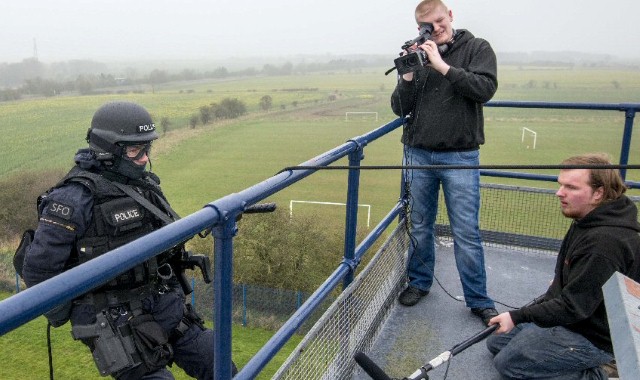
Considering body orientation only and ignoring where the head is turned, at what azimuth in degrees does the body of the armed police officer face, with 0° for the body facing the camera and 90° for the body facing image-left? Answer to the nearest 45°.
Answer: approximately 315°

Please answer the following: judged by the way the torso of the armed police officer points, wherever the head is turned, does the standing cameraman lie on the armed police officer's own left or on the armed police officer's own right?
on the armed police officer's own left

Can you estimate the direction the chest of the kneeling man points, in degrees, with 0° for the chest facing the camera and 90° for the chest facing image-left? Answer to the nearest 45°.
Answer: approximately 90°

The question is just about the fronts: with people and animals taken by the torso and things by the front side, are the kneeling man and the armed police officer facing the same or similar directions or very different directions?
very different directions

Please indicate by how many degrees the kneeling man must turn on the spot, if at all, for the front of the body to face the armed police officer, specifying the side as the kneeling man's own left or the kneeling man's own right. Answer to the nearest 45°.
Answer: approximately 45° to the kneeling man's own left

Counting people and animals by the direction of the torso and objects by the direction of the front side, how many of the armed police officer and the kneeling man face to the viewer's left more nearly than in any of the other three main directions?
1

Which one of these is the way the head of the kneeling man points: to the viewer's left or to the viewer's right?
to the viewer's left

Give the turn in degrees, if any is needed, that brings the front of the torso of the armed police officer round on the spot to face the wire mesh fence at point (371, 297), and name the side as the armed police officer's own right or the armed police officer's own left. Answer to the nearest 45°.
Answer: approximately 45° to the armed police officer's own left

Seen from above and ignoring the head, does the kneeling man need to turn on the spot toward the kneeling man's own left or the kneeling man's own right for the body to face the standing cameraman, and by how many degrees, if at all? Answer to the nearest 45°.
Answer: approximately 45° to the kneeling man's own right
